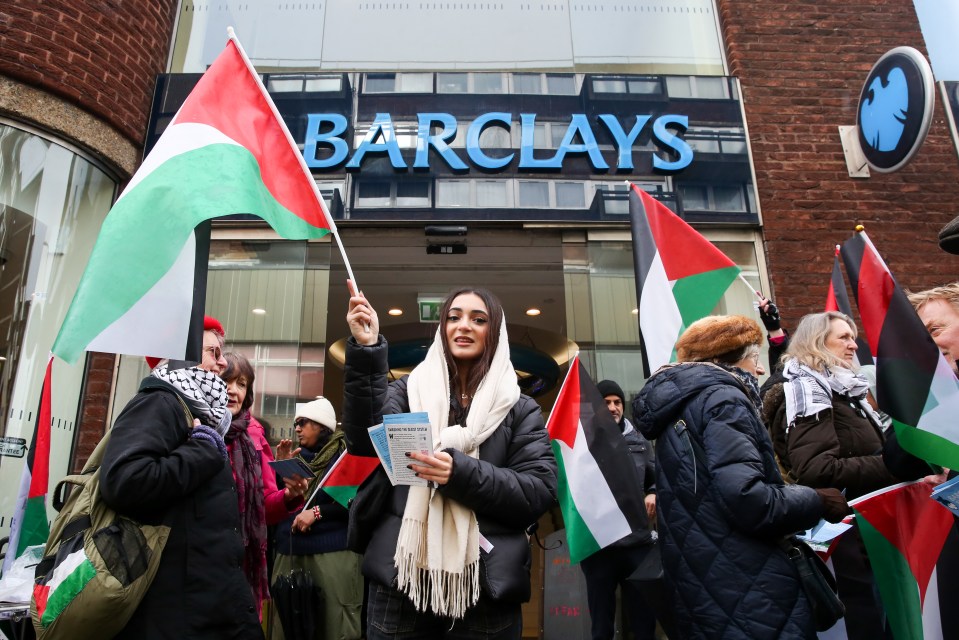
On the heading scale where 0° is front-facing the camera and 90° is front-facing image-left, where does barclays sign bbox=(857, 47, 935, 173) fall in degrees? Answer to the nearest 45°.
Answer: approximately 45°

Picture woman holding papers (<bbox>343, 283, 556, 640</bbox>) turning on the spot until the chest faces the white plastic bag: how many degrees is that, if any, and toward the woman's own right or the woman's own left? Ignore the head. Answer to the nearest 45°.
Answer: approximately 90° to the woman's own right

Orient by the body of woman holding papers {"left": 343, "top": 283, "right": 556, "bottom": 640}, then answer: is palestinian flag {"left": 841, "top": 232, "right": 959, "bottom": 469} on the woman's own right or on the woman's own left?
on the woman's own left

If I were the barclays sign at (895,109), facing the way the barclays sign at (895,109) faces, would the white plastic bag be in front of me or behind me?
in front

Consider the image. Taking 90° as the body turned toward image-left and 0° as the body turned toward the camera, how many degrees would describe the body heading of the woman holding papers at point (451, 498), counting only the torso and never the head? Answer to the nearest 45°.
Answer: approximately 0°

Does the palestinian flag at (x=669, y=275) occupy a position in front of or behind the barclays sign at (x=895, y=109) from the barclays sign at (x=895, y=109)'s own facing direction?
in front
